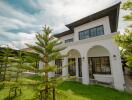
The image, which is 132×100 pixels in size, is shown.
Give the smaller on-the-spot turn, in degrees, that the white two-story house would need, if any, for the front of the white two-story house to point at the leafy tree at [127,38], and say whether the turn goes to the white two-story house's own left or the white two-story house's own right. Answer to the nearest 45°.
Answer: approximately 45° to the white two-story house's own left

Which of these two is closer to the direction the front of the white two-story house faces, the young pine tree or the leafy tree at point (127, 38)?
the young pine tree

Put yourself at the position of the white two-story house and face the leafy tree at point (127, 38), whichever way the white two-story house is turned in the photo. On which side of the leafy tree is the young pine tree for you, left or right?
right

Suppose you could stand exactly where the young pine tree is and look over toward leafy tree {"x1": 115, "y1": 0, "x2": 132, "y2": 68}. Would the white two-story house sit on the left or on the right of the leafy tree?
left

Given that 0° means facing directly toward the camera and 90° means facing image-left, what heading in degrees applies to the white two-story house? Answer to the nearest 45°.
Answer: approximately 45°
